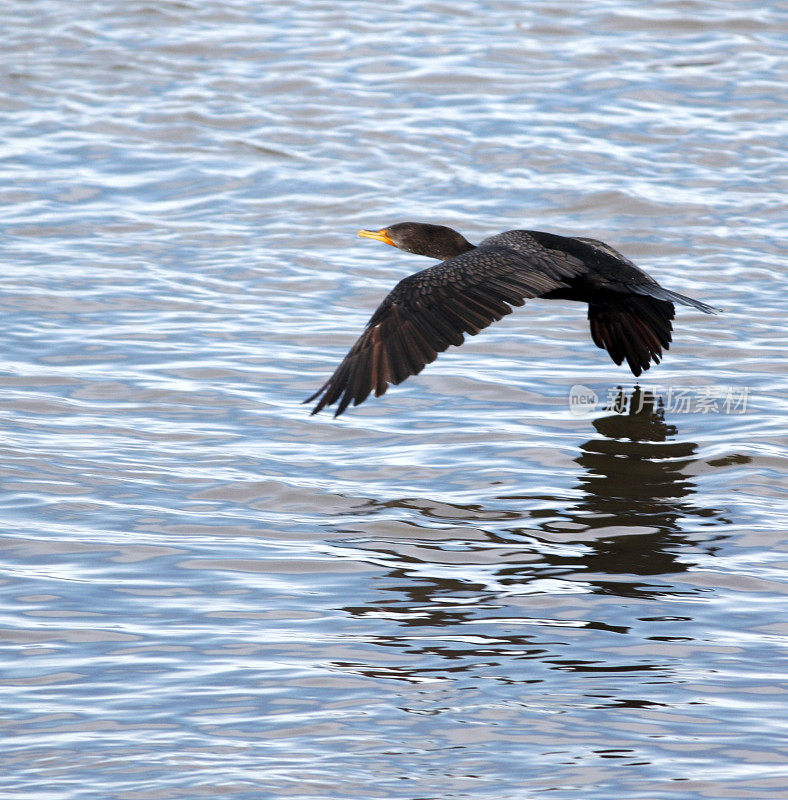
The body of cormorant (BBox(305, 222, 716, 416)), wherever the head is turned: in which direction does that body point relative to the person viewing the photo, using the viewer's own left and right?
facing away from the viewer and to the left of the viewer
